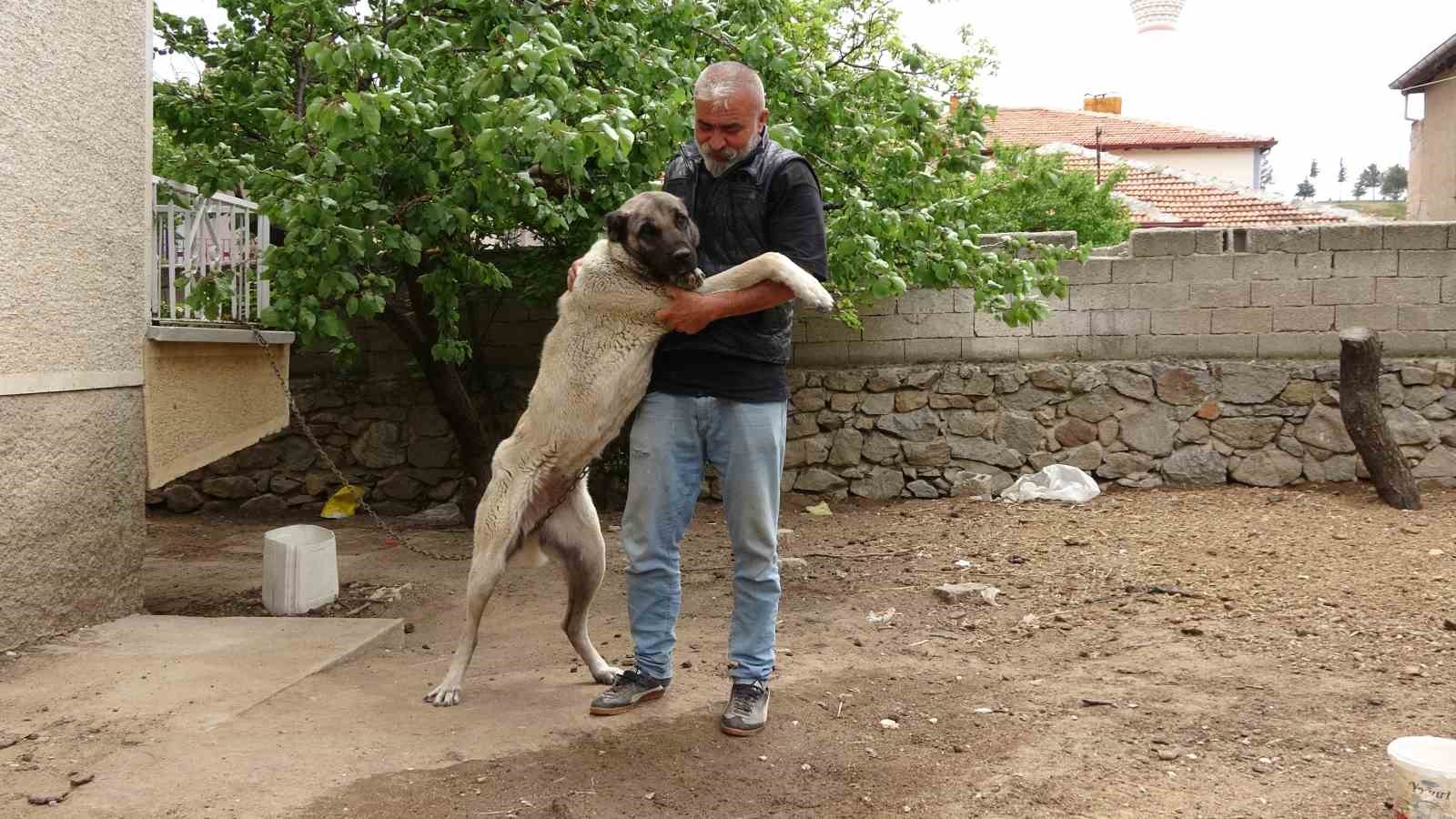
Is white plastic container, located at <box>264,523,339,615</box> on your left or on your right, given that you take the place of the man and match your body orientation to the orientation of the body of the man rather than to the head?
on your right

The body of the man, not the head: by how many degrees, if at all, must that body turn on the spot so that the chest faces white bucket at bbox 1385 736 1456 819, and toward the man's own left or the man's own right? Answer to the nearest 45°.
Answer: approximately 90° to the man's own left

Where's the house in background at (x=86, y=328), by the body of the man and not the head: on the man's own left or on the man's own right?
on the man's own right

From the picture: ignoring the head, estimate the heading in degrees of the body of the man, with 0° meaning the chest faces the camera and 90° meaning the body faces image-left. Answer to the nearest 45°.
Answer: approximately 45°
